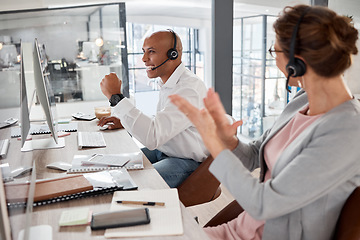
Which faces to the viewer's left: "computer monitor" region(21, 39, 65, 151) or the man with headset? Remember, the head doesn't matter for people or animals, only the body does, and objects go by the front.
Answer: the man with headset

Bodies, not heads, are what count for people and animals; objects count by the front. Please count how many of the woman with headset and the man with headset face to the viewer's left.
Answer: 2

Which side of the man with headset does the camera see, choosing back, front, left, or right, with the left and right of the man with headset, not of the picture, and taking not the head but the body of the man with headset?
left

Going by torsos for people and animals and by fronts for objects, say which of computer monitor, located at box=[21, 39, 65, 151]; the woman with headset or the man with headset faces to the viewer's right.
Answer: the computer monitor

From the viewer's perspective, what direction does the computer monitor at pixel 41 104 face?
to the viewer's right

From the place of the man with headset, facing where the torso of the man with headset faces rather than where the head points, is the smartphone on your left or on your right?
on your left

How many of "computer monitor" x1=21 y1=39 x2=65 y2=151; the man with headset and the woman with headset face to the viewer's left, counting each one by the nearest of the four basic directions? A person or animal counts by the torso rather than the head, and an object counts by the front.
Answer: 2

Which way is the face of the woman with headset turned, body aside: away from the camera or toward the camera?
away from the camera

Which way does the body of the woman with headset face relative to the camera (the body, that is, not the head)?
to the viewer's left
